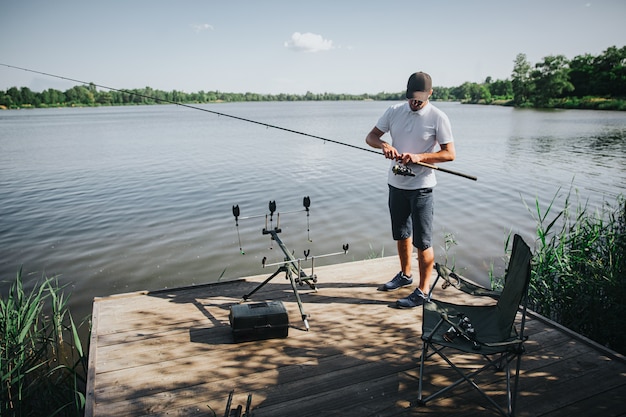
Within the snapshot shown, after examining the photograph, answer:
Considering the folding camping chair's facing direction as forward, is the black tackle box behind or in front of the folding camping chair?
in front

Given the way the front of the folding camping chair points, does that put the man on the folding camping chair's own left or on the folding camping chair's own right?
on the folding camping chair's own right

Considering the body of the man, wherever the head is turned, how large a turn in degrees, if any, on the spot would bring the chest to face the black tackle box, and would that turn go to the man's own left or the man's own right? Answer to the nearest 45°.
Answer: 0° — they already face it

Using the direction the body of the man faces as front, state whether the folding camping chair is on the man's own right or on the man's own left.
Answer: on the man's own left

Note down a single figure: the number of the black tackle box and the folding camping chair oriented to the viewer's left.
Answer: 1

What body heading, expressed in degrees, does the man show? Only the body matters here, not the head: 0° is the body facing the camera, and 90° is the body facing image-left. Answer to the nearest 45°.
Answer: approximately 45°

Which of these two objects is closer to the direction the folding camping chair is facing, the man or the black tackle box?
the black tackle box

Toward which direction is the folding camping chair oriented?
to the viewer's left
